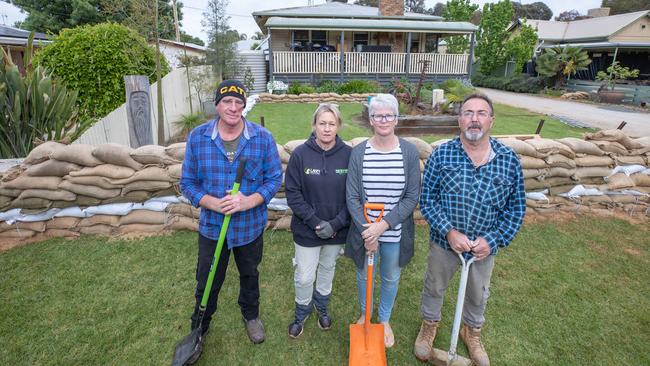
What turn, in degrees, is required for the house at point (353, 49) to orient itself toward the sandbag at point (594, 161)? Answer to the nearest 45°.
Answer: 0° — it already faces it

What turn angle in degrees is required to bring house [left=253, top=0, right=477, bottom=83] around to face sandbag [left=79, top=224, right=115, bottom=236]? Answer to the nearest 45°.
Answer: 0° — it already faces it

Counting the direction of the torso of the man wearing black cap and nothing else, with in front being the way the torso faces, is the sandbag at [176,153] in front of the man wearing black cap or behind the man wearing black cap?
behind

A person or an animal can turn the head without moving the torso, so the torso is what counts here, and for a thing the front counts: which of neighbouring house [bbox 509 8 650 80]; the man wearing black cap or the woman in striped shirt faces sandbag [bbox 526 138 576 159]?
the neighbouring house

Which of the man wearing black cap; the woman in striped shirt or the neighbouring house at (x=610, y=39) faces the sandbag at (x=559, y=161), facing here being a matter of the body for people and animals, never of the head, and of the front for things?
the neighbouring house

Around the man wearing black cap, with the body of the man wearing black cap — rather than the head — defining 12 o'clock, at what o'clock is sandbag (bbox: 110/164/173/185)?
The sandbag is roughly at 5 o'clock from the man wearing black cap.

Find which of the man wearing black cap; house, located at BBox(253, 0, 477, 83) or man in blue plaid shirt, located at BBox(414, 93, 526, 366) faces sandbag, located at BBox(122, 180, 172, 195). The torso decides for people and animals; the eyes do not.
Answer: the house

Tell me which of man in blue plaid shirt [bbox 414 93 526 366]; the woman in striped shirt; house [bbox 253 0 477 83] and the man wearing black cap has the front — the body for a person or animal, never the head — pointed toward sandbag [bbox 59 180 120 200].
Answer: the house

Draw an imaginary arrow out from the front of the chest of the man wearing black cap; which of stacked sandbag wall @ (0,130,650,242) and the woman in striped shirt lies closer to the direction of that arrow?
the woman in striped shirt

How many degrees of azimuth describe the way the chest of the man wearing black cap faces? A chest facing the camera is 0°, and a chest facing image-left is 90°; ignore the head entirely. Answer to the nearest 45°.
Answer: approximately 0°

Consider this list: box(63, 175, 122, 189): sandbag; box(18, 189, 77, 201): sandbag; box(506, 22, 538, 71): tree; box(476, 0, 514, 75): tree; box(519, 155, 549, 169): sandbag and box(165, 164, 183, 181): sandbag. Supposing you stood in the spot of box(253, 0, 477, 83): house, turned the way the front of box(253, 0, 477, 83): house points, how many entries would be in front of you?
4

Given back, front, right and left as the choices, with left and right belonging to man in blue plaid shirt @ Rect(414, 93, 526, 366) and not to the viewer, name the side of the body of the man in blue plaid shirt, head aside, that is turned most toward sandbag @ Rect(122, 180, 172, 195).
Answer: right

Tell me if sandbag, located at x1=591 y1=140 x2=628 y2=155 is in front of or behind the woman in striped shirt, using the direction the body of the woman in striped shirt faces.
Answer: behind
